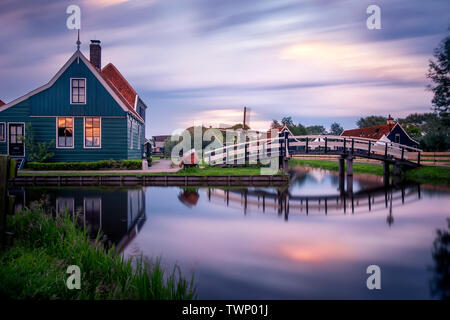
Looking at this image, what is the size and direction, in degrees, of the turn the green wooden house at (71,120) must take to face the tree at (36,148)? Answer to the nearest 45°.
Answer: approximately 90° to its right

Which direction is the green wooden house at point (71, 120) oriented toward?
toward the camera

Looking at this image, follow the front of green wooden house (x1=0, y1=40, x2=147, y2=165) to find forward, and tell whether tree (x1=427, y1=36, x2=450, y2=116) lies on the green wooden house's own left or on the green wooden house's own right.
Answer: on the green wooden house's own left
